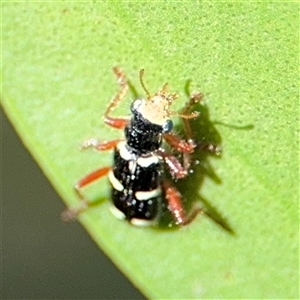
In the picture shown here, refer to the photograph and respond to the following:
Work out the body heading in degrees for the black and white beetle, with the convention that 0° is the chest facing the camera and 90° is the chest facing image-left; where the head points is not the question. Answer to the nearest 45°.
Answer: approximately 180°
